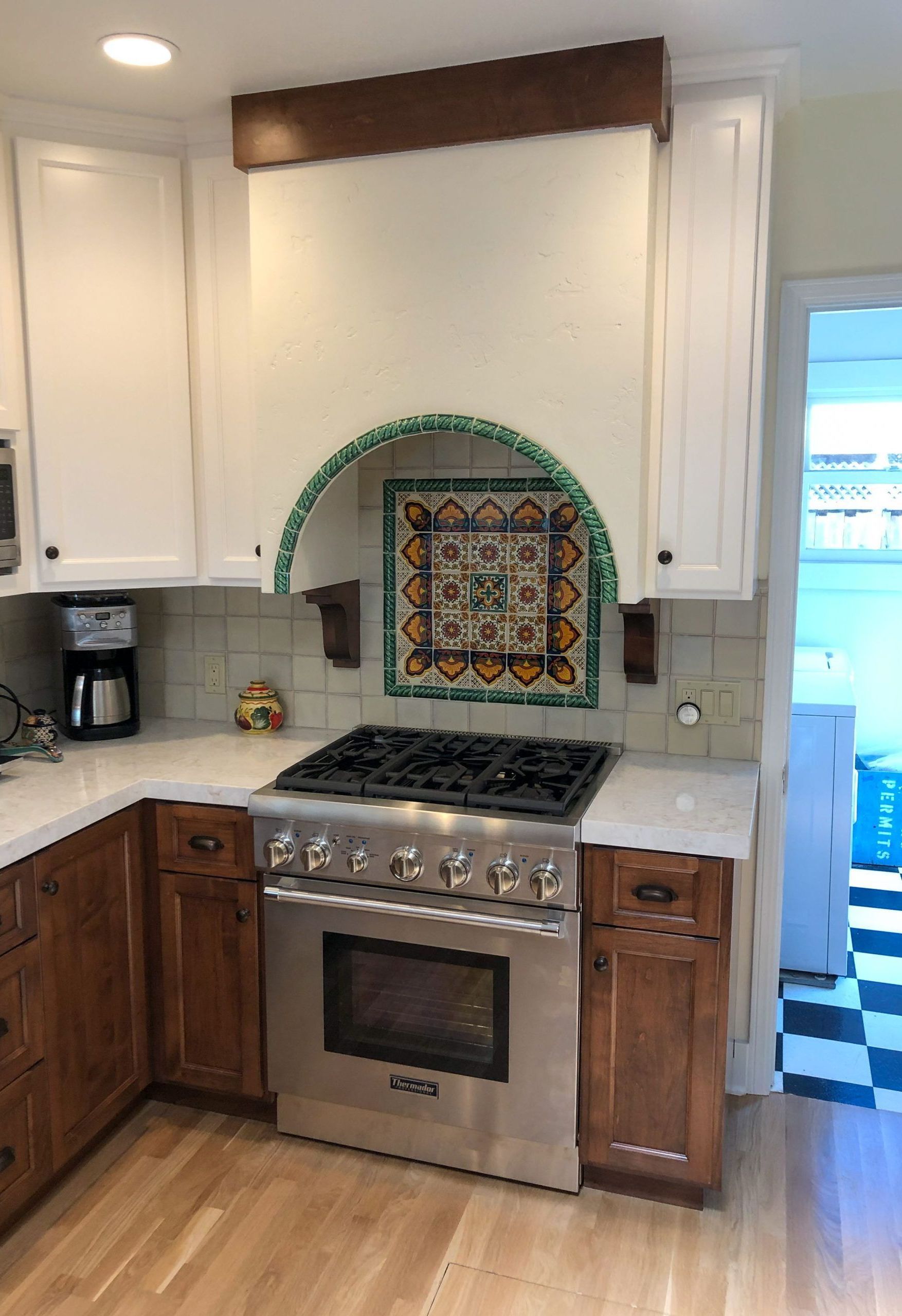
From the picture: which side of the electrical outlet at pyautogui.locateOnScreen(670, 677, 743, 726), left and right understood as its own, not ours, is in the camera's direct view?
front

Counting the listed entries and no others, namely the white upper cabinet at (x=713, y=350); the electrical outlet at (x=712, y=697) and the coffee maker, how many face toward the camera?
3

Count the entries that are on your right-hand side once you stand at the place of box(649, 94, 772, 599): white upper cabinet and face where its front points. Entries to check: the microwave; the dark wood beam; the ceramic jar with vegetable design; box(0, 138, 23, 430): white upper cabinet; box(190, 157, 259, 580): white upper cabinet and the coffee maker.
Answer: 6

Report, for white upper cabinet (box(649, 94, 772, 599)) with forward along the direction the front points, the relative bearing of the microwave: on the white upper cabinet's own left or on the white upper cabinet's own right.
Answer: on the white upper cabinet's own right

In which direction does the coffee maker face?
toward the camera

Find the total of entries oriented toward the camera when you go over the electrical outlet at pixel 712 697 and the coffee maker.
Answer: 2

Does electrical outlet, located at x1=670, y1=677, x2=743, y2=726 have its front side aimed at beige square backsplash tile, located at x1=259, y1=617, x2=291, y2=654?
no

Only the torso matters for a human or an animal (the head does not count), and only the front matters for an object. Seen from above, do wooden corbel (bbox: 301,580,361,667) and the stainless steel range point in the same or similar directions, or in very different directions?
same or similar directions

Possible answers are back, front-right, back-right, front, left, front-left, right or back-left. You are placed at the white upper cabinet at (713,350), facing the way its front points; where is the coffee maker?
right

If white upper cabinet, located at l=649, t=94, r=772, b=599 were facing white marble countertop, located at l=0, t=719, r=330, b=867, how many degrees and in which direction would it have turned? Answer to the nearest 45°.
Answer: approximately 90° to its right

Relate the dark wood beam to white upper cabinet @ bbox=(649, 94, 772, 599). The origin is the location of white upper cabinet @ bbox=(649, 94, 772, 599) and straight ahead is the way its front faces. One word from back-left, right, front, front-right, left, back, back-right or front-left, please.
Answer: right

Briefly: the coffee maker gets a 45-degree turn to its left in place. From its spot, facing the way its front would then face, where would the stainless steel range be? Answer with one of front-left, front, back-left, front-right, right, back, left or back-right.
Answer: front

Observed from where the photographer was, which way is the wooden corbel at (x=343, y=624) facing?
facing the viewer and to the left of the viewer
